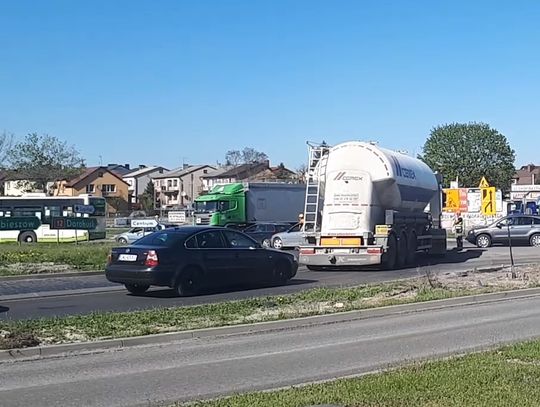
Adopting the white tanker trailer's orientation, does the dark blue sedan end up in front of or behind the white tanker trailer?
behind

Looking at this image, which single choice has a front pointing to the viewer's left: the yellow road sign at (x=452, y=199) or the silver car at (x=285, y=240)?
the silver car

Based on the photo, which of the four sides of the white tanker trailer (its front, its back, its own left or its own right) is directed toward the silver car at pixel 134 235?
left

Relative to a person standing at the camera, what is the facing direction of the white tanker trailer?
facing away from the viewer and to the right of the viewer

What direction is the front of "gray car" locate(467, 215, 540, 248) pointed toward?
to the viewer's left

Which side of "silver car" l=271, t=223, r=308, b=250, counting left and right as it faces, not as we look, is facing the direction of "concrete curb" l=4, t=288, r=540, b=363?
left

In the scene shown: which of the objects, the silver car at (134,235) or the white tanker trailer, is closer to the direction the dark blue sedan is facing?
the white tanker trailer

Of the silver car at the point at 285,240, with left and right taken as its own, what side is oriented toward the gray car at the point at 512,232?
back
